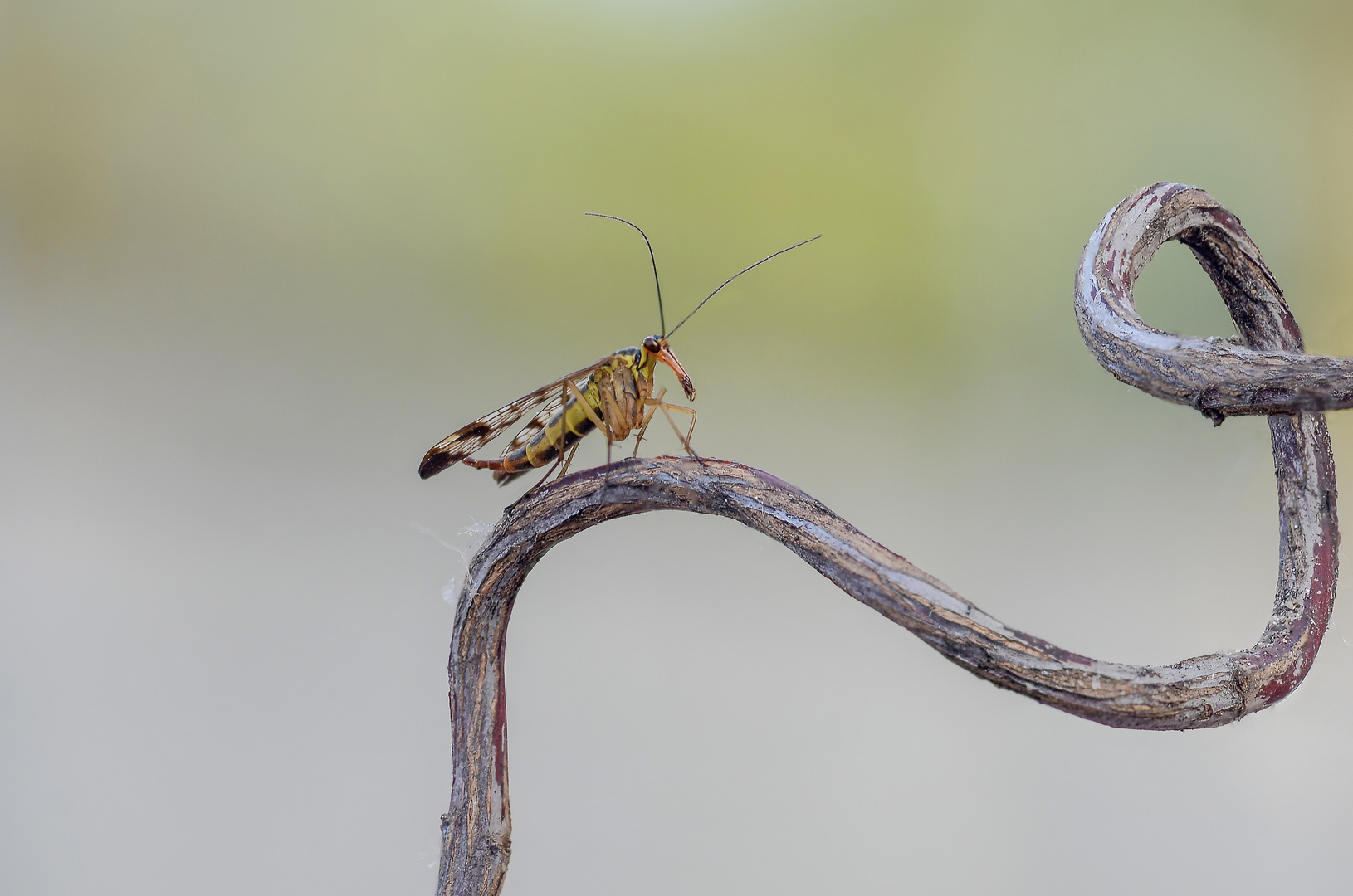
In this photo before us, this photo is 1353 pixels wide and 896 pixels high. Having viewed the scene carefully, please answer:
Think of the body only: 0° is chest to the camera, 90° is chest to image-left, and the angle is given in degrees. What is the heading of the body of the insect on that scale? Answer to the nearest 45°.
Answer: approximately 270°
